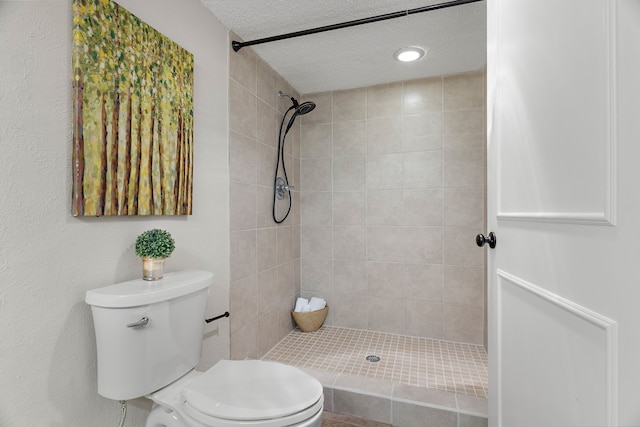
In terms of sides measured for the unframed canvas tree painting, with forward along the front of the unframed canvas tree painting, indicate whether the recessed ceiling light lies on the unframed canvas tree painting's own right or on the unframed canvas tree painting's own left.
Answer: on the unframed canvas tree painting's own left

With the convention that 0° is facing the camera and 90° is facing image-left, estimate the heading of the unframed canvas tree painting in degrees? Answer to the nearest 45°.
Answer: approximately 315°

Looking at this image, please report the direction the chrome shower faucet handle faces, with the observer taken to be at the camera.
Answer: facing to the right of the viewer

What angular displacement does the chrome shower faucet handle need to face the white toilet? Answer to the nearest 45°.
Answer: approximately 90° to its right

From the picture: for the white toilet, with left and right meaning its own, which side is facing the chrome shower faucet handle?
left

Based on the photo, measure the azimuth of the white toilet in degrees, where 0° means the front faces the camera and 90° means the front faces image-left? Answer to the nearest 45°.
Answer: approximately 315°

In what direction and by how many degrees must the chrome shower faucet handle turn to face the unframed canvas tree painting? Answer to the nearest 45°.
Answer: approximately 135° to its right
